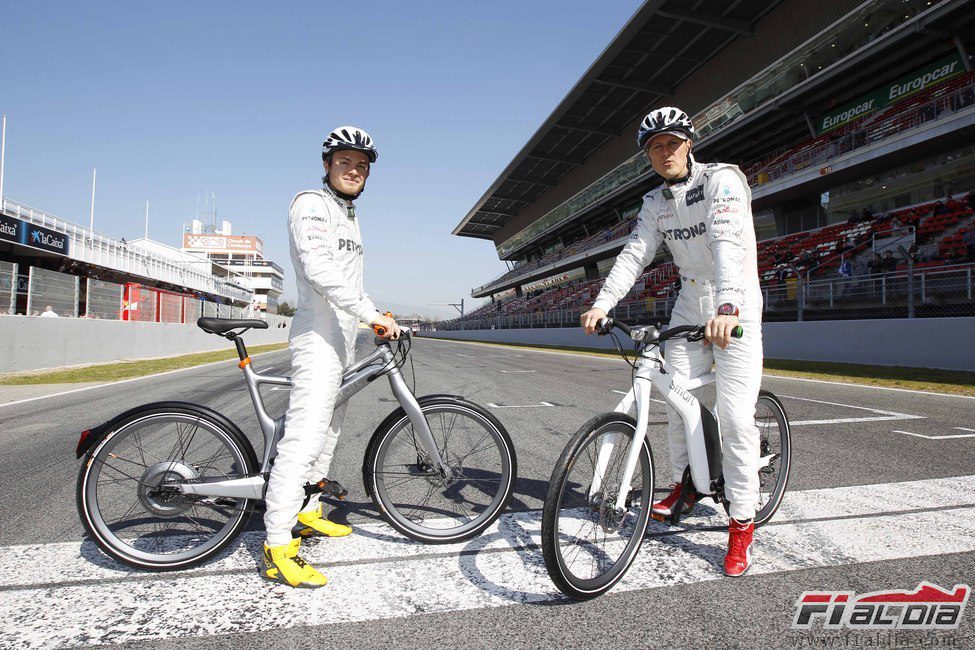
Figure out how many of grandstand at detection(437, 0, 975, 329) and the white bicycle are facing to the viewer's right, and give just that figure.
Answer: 0

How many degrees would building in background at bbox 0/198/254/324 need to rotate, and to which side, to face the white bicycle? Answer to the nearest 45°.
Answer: approximately 45° to its right

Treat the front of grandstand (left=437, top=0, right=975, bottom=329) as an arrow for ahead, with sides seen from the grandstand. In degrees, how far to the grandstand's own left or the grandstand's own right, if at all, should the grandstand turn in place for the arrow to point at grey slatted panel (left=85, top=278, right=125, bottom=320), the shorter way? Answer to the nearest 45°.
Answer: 0° — it already faces it

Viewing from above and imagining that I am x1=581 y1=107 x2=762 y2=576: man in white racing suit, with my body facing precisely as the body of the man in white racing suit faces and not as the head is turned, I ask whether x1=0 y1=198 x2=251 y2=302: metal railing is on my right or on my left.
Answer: on my right

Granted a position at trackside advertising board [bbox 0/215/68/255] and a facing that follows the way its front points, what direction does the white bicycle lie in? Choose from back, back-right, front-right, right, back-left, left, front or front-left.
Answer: front-right

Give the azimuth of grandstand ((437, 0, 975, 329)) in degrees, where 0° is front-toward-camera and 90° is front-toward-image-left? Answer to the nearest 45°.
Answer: approximately 45°

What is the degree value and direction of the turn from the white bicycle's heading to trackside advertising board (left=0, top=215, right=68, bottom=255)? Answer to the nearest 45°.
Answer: approximately 90° to its right

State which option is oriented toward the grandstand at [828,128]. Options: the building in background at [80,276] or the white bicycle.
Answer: the building in background

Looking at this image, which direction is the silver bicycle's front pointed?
to the viewer's right

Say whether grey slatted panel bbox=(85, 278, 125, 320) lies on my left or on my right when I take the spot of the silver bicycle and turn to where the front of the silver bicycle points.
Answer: on my left

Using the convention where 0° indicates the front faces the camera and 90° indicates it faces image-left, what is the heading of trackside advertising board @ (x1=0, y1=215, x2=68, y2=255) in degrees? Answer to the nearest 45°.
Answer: approximately 315°

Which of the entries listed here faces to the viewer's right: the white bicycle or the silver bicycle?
the silver bicycle

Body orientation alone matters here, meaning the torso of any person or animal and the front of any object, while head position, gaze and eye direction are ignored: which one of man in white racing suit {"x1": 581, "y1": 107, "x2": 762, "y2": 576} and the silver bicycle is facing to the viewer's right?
the silver bicycle

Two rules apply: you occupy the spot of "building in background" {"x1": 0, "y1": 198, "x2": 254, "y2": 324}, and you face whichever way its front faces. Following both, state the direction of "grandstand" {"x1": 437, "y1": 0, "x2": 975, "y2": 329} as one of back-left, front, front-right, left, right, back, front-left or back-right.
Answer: front

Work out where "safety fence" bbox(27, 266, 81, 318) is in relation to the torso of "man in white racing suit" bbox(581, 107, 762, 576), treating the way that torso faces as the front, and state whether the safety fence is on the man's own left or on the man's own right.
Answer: on the man's own right

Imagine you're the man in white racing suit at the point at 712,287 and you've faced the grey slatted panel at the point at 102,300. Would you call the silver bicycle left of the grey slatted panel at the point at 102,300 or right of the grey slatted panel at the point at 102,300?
left
